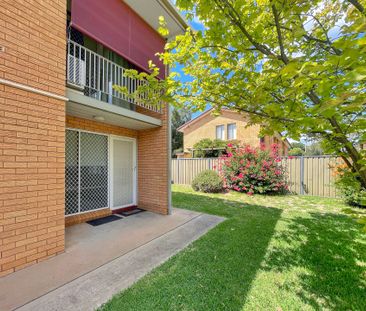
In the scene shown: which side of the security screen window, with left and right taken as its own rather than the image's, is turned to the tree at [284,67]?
front

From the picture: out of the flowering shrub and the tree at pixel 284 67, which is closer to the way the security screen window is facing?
the tree

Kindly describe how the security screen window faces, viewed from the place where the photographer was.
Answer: facing the viewer and to the right of the viewer

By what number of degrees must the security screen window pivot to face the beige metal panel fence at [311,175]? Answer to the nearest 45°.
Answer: approximately 45° to its left

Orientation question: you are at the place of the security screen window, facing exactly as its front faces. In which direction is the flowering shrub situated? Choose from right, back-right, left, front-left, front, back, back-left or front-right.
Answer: front-left

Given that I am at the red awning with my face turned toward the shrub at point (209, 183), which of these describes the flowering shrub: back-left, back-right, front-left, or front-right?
front-right

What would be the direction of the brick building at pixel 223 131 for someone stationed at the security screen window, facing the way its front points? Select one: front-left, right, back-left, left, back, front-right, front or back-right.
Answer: left
